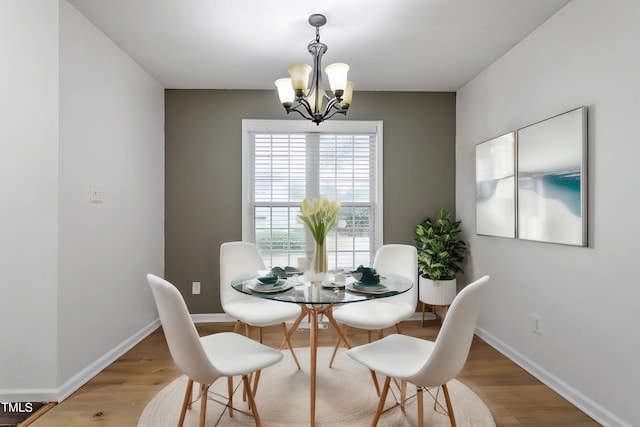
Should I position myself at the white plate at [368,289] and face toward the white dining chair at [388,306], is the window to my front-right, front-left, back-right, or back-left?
front-left

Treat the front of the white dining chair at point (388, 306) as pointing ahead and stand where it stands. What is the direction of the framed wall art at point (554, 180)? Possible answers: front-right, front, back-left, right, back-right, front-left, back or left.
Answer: back-left

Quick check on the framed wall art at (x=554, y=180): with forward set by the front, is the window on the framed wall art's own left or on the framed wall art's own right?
on the framed wall art's own right

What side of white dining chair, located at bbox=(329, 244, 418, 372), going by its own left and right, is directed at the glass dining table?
front

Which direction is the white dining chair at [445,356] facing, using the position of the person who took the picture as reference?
facing away from the viewer and to the left of the viewer

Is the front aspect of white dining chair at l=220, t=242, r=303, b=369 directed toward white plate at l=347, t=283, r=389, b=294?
yes

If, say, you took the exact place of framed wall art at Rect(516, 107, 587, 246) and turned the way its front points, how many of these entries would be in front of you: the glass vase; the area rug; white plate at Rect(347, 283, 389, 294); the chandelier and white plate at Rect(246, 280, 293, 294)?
5

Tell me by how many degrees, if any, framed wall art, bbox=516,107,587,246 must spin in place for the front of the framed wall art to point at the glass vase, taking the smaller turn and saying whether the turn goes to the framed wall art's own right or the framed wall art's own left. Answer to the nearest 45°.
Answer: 0° — it already faces it

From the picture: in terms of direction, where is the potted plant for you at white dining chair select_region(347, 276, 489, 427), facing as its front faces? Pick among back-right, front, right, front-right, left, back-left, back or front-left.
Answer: front-right

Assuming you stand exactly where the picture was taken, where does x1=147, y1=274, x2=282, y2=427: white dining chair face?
facing away from the viewer and to the right of the viewer

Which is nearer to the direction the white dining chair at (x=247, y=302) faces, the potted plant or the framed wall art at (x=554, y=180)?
the framed wall art

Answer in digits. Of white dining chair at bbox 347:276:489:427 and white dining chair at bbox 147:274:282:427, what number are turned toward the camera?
0

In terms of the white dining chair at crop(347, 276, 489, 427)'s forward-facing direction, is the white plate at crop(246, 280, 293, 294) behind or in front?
in front

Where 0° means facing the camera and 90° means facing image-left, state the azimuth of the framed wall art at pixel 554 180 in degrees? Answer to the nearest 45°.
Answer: approximately 45°

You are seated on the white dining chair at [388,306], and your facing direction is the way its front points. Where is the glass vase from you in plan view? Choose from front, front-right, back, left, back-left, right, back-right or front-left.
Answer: front
